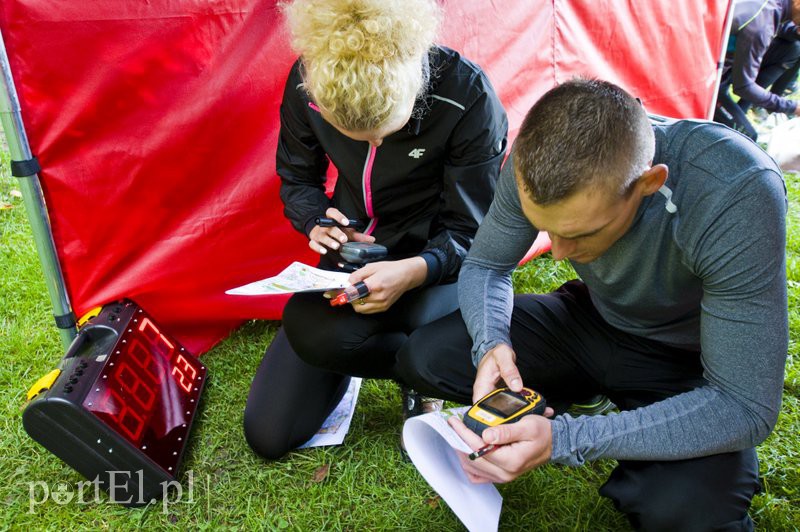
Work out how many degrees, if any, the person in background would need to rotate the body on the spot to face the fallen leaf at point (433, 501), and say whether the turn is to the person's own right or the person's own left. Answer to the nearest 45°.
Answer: approximately 90° to the person's own right

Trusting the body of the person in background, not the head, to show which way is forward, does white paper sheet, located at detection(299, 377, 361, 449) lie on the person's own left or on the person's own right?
on the person's own right

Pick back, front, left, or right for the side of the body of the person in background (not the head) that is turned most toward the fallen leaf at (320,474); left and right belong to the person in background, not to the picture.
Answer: right

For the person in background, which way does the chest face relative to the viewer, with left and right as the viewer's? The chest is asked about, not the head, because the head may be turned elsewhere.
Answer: facing to the right of the viewer

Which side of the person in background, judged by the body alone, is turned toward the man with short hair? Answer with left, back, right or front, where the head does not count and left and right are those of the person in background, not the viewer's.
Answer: right

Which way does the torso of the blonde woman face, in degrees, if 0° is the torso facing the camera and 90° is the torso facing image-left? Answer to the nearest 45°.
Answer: approximately 45°

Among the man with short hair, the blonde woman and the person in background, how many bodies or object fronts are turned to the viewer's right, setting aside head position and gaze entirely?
1

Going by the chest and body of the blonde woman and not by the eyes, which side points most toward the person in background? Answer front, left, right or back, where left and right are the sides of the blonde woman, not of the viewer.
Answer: back

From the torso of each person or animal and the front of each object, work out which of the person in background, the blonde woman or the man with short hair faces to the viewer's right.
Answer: the person in background

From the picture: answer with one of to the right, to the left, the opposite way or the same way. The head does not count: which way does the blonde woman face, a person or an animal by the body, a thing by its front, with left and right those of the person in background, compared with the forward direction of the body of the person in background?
to the right
